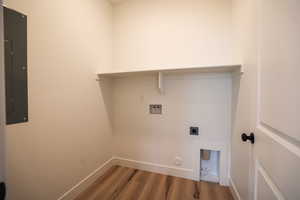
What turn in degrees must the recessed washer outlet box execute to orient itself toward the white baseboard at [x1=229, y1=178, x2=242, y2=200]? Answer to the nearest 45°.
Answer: approximately 45° to its left

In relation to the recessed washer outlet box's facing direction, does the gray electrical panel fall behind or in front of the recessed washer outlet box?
in front

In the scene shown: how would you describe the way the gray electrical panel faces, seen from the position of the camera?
facing the viewer and to the right of the viewer

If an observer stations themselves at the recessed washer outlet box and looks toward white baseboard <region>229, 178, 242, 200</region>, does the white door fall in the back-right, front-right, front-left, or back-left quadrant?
front-right

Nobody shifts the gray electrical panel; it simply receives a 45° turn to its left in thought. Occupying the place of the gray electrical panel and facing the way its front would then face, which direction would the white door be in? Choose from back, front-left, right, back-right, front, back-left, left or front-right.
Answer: front-right

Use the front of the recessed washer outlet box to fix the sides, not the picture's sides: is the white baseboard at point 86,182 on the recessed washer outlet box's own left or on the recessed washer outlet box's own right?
on the recessed washer outlet box's own right

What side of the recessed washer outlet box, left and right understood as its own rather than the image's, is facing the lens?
front

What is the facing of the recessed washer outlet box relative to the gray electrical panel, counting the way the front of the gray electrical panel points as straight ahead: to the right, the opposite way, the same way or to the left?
to the right

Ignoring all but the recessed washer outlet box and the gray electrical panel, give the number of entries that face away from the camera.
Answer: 0

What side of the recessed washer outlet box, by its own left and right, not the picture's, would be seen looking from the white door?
front
